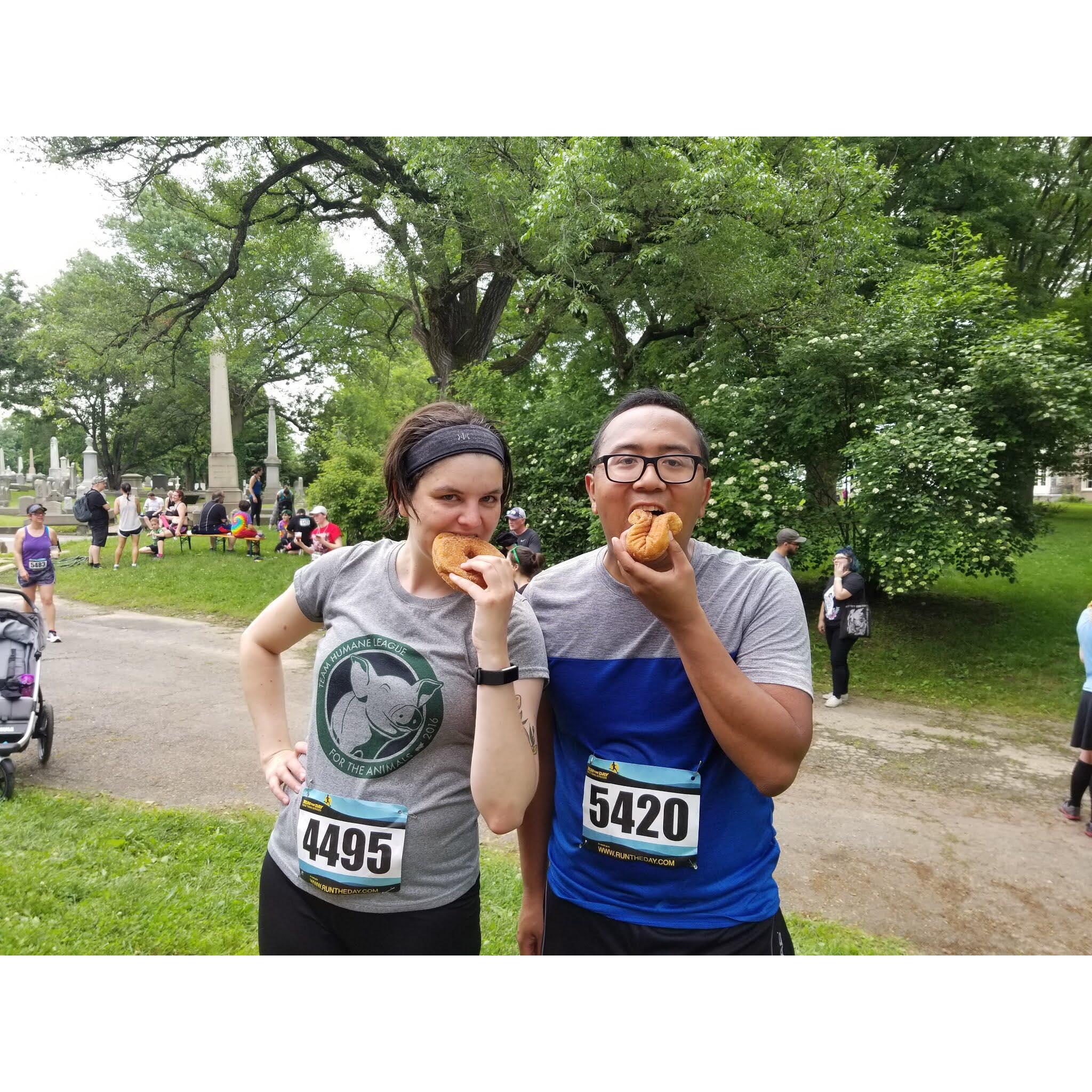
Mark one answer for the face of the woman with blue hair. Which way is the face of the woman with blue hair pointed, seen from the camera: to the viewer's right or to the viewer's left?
to the viewer's left

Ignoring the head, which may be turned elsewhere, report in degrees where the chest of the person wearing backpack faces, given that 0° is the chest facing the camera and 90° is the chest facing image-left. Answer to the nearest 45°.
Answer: approximately 270°

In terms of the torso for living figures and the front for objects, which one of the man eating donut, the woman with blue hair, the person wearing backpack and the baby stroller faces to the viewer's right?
the person wearing backpack

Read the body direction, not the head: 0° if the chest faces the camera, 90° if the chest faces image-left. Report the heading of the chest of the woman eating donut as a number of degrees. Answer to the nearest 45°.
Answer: approximately 0°

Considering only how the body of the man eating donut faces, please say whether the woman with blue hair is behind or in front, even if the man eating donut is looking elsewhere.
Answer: behind
